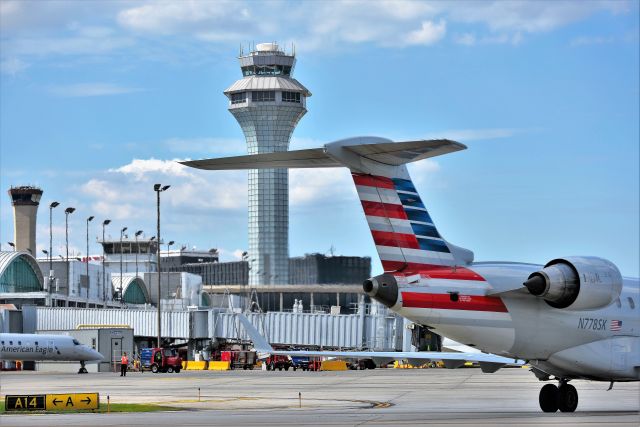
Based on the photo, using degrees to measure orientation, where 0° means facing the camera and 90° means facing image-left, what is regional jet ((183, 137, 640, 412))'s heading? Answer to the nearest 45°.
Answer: approximately 225°

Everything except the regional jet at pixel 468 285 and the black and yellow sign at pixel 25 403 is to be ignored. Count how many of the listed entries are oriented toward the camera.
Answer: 1

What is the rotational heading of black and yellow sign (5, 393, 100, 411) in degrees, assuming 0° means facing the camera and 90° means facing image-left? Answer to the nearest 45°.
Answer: approximately 0°

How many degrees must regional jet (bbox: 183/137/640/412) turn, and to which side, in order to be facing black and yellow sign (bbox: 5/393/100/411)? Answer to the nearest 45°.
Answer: approximately 90° to its left

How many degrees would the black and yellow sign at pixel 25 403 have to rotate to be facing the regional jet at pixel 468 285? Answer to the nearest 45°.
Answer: approximately 45° to its left

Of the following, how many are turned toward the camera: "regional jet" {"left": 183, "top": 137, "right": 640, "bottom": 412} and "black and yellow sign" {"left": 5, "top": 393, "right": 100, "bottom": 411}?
1

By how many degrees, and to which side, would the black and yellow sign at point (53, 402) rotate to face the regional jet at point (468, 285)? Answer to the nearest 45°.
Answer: approximately 45° to its left
